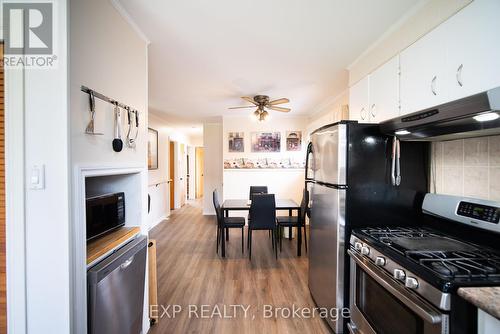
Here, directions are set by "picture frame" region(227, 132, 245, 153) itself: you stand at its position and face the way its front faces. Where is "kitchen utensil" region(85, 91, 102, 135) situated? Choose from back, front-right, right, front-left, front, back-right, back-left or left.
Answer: front

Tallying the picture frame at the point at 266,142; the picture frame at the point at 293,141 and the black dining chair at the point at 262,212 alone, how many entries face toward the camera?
2

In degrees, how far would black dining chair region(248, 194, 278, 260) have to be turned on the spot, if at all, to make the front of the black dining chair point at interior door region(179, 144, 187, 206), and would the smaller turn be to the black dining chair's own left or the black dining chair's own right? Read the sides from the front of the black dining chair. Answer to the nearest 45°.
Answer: approximately 45° to the black dining chair's own left

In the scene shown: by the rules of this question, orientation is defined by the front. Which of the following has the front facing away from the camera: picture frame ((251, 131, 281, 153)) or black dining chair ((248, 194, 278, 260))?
the black dining chair

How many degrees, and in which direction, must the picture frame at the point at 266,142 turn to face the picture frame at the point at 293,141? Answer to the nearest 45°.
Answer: approximately 90° to its left

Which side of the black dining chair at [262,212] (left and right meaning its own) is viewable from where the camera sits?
back

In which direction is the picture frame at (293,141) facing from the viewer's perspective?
toward the camera

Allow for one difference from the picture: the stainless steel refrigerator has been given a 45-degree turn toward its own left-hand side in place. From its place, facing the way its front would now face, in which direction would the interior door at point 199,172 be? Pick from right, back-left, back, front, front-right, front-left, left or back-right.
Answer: back-right

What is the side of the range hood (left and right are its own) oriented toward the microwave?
front

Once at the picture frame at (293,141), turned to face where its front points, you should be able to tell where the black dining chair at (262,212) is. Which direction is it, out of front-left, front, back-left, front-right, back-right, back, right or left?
front

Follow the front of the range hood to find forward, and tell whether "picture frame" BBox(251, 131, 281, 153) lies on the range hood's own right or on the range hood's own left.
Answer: on the range hood's own right

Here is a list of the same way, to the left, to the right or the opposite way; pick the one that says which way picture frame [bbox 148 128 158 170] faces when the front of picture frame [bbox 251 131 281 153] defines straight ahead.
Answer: to the left

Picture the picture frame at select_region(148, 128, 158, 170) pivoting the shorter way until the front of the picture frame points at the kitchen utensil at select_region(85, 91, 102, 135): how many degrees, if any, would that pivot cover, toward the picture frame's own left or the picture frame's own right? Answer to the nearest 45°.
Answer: approximately 45° to the picture frame's own right

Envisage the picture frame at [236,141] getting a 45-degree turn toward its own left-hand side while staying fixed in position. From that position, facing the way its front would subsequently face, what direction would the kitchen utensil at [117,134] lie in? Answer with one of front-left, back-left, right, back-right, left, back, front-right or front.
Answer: front-right

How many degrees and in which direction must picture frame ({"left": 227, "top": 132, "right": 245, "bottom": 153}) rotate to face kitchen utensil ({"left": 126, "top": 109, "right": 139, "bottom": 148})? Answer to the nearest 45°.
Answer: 0° — it already faces it

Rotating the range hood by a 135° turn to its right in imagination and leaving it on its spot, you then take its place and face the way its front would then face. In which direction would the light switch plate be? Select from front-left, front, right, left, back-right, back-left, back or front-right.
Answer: back-left

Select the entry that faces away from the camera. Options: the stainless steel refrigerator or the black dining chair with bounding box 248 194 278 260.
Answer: the black dining chair

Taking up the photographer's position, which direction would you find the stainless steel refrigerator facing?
facing the viewer and to the left of the viewer
